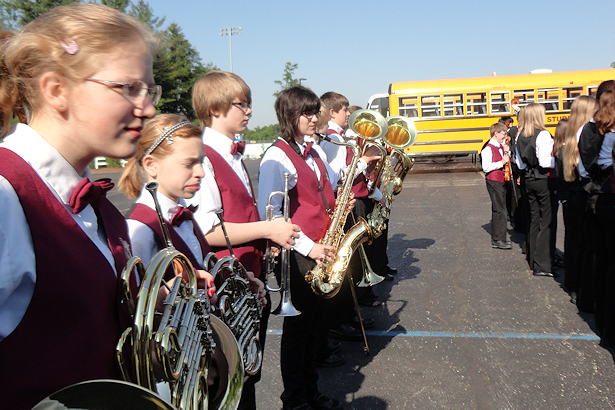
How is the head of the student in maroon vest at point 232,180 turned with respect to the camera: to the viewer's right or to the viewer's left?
to the viewer's right

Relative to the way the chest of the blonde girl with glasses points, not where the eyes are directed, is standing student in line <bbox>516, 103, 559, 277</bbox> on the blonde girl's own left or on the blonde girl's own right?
on the blonde girl's own left

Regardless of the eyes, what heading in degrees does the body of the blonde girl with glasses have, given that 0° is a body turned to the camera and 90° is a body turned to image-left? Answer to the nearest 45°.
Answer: approximately 315°

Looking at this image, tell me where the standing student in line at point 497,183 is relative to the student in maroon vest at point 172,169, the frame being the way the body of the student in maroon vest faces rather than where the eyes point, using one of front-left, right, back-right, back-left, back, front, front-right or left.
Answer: left

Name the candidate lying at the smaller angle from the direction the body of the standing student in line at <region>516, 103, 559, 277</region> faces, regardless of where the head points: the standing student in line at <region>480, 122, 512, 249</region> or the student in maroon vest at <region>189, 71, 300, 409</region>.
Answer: the standing student in line

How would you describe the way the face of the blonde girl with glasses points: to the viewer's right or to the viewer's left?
to the viewer's right

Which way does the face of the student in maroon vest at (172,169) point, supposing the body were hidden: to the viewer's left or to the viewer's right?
to the viewer's right
